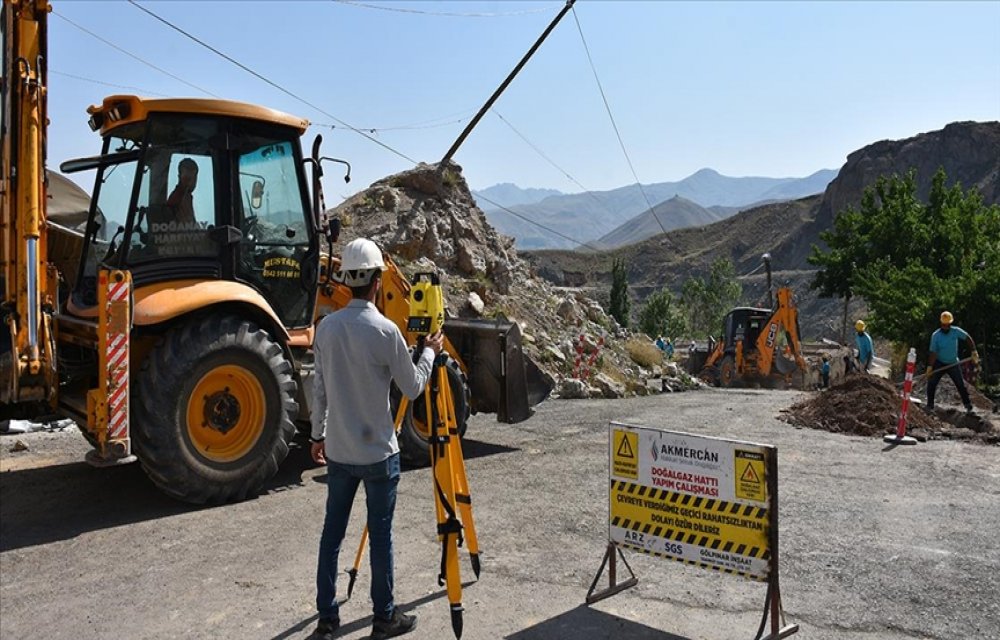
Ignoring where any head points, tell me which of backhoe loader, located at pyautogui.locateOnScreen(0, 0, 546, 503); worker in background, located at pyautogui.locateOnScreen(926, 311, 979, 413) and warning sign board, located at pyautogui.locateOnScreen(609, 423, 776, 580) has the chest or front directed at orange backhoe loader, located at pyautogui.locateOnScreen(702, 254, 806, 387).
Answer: the backhoe loader

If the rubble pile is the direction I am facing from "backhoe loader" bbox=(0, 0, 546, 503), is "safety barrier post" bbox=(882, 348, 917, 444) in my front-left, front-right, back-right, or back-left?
front-right

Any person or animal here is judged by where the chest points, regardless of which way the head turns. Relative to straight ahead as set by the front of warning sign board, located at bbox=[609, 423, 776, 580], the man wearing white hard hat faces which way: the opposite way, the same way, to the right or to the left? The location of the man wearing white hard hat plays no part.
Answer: the opposite way

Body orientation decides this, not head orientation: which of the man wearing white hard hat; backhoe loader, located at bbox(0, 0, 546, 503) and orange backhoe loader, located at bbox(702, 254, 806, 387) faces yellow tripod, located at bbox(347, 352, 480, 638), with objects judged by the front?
the man wearing white hard hat

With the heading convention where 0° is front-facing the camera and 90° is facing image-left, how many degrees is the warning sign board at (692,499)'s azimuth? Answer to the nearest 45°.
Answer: approximately 45°

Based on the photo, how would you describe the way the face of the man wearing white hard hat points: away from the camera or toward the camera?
away from the camera

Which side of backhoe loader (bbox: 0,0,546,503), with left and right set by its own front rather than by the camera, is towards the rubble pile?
front

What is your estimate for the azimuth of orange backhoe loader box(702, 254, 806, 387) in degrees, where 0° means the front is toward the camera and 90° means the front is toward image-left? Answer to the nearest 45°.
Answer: approximately 135°

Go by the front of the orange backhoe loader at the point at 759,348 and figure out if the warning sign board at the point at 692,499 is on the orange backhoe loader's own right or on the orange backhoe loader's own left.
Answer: on the orange backhoe loader's own left

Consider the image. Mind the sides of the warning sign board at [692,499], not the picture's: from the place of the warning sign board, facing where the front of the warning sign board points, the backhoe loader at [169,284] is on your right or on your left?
on your right

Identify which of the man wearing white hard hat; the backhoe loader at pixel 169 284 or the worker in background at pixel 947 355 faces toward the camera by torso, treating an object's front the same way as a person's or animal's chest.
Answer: the worker in background

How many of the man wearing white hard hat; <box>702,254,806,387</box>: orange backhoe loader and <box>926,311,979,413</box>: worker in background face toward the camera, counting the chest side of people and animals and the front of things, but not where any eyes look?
1

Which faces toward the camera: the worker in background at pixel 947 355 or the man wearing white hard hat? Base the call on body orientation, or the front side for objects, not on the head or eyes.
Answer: the worker in background

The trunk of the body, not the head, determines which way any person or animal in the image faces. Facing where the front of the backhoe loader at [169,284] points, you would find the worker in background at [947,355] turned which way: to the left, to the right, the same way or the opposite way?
the opposite way

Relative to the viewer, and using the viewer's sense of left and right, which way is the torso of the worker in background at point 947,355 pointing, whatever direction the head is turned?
facing the viewer
